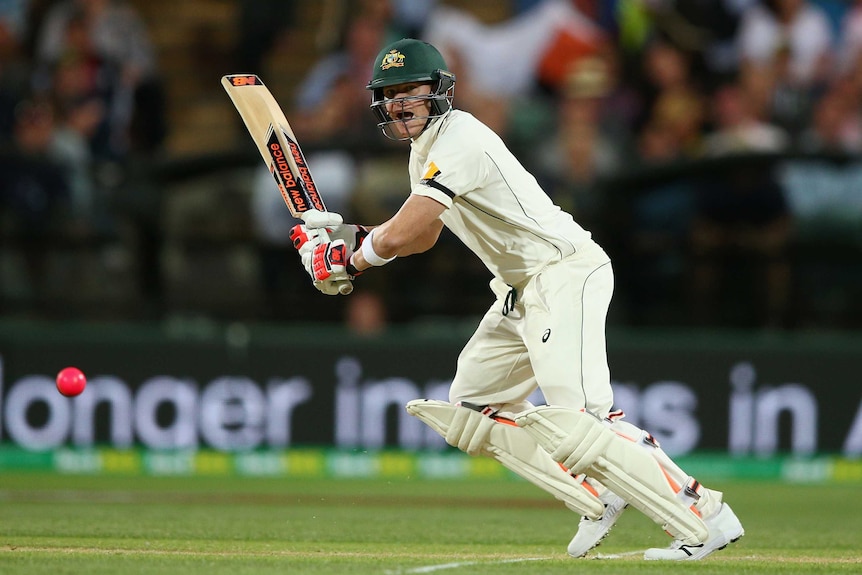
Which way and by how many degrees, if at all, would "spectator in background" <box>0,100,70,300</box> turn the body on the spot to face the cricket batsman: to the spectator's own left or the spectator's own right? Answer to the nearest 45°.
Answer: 0° — they already face them

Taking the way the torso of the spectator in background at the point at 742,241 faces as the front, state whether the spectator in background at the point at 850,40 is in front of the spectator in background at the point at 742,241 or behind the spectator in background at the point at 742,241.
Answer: behind

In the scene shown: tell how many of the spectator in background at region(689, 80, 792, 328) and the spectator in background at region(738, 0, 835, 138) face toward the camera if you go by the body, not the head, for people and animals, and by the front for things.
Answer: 2

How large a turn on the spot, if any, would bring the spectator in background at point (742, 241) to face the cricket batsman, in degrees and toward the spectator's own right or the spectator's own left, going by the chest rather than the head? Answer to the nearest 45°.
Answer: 0° — they already face them

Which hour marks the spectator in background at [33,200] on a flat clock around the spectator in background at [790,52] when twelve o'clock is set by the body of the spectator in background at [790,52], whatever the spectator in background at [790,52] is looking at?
the spectator in background at [33,200] is roughly at 2 o'clock from the spectator in background at [790,52].

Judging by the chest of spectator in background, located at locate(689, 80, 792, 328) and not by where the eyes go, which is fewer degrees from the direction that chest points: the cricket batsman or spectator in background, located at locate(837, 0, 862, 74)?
the cricket batsman
